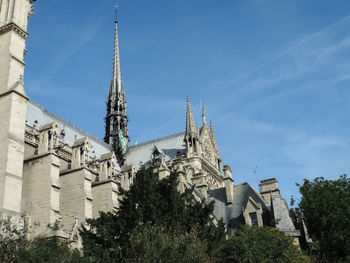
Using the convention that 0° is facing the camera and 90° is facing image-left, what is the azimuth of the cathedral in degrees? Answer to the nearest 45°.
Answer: approximately 45°

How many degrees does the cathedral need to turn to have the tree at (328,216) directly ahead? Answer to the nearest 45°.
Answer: approximately 135° to its left

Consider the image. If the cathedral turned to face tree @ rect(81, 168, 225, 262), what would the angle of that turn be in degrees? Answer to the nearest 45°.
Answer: approximately 90° to its left
